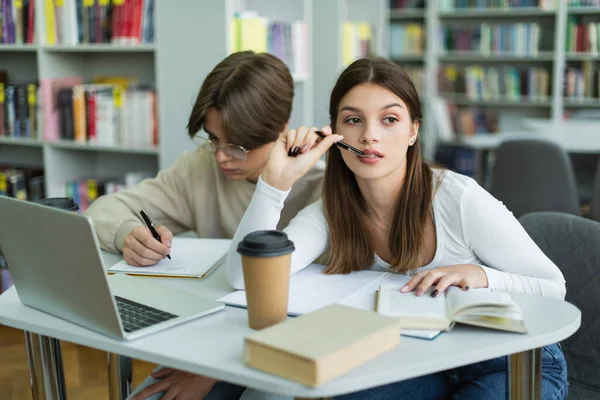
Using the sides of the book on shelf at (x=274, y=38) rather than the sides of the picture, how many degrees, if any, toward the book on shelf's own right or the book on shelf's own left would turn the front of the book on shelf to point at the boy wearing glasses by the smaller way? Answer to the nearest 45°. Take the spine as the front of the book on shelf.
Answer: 0° — it already faces them

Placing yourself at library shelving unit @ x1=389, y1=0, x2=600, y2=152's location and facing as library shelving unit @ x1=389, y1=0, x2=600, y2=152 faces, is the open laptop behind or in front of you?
in front

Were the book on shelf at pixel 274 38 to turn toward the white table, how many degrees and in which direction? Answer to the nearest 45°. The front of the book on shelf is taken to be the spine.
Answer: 0° — it already faces it

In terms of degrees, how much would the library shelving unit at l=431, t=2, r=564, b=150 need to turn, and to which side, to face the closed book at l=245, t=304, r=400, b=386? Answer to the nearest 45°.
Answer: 0° — it already faces it

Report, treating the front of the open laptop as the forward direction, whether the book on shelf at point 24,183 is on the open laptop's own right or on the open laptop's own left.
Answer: on the open laptop's own left

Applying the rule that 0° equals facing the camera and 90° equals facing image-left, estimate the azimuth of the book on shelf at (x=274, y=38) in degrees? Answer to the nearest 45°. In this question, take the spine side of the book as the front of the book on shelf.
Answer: approximately 0°

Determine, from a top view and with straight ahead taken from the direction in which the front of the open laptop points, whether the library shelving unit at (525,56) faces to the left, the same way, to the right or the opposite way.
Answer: the opposite way

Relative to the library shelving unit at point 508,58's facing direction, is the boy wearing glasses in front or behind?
in front

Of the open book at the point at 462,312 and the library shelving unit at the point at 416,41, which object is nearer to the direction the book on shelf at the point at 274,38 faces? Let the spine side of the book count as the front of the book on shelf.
the open book

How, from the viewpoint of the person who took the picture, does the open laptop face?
facing away from the viewer and to the right of the viewer
